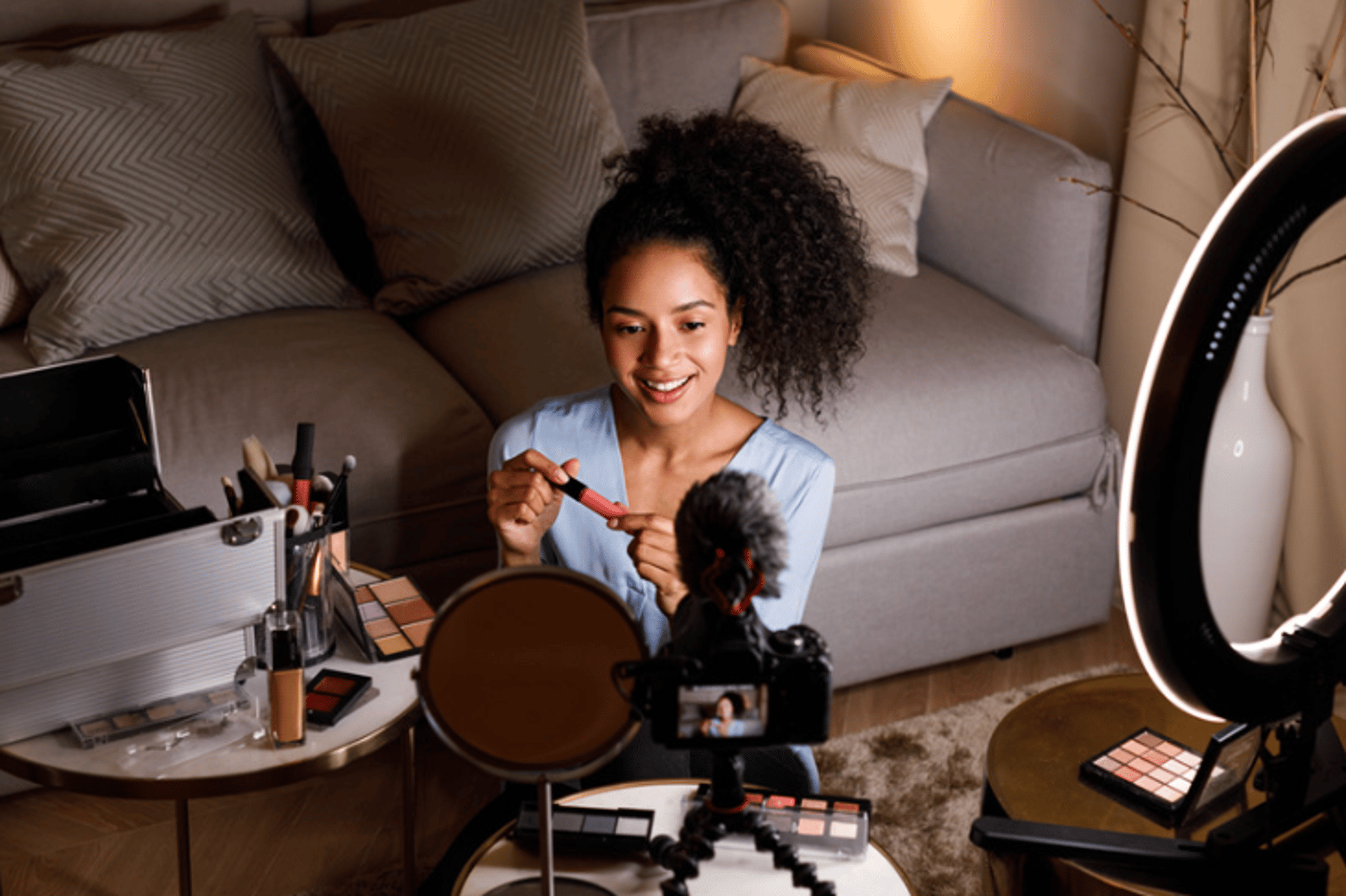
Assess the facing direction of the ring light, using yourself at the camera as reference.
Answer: facing away from the viewer and to the left of the viewer

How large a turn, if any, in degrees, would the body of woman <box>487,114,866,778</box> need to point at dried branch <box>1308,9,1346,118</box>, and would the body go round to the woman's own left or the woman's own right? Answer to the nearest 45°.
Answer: approximately 135° to the woman's own left

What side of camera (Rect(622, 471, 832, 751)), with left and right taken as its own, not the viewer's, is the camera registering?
back

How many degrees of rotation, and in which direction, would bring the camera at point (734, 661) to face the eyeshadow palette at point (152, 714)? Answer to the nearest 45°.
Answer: approximately 45° to its left

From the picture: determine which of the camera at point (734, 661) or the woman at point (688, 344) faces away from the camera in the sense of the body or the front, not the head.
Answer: the camera
